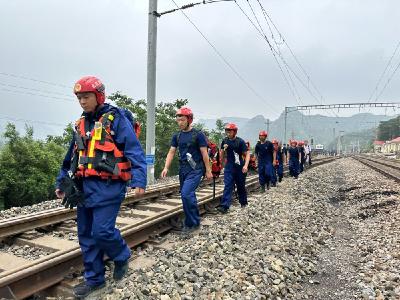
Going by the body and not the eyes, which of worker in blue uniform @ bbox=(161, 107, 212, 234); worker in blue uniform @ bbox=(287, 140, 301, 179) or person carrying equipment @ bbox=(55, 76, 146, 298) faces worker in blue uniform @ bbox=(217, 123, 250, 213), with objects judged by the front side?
worker in blue uniform @ bbox=(287, 140, 301, 179)

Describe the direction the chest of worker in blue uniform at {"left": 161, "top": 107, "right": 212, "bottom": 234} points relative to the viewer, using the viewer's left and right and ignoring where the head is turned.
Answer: facing the viewer and to the left of the viewer

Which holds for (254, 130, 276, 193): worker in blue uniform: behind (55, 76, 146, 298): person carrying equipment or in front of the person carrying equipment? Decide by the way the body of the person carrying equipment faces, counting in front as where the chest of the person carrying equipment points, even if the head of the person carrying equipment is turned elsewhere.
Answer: behind

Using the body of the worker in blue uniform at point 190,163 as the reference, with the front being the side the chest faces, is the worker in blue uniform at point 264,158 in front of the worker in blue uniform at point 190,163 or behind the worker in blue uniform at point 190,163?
behind

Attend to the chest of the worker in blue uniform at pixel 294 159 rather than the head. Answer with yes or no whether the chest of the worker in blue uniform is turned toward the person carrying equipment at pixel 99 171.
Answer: yes

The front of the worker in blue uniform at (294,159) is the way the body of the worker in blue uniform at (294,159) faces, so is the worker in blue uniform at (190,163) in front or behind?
in front

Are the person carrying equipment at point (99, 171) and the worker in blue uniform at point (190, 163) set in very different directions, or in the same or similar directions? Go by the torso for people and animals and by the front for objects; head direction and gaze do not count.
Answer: same or similar directions

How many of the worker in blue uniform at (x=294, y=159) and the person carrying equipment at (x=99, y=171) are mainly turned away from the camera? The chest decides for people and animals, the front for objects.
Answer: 0

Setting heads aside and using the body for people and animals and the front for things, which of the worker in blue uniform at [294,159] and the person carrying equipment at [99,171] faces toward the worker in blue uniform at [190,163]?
the worker in blue uniform at [294,159]

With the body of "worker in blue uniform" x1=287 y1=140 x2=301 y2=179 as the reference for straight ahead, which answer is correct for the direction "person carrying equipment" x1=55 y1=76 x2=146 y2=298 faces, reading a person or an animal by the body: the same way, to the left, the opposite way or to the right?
the same way

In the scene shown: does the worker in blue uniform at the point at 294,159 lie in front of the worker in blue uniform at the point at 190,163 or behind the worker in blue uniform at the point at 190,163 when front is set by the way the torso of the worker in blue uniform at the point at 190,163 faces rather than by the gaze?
behind

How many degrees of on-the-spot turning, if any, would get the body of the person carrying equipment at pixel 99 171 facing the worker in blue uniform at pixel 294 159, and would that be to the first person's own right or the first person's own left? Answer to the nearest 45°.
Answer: approximately 180°

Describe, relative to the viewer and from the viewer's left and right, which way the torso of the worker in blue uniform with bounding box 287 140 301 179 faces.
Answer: facing the viewer

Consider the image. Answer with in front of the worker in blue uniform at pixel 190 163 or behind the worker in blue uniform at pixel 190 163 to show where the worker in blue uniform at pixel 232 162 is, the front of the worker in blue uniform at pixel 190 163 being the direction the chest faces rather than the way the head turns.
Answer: behind

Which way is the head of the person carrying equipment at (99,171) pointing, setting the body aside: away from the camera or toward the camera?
toward the camera

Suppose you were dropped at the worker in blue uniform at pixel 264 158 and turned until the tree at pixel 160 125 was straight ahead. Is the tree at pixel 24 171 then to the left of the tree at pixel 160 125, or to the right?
left
